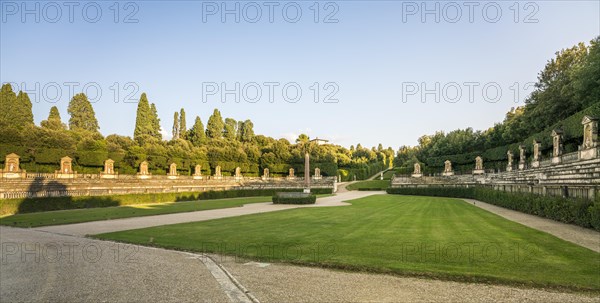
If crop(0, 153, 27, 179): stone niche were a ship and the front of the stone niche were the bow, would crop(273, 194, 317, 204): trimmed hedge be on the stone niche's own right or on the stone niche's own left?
on the stone niche's own left

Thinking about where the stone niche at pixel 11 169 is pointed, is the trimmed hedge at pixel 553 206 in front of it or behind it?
in front

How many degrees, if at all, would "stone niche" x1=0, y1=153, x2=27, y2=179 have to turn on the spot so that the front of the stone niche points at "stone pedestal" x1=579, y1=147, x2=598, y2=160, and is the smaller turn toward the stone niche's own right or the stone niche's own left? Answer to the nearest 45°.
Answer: approximately 45° to the stone niche's own left

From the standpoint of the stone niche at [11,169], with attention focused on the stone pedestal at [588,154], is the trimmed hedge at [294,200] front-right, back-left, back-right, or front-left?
front-left

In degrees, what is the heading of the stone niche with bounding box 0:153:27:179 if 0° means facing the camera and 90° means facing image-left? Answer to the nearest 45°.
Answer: approximately 0°
